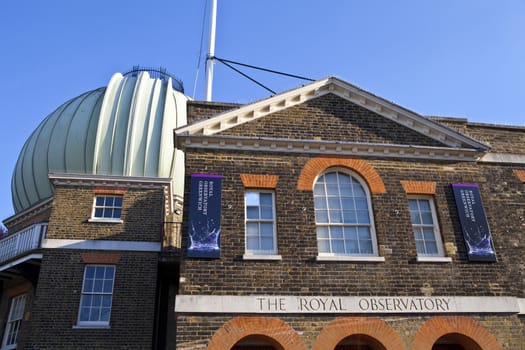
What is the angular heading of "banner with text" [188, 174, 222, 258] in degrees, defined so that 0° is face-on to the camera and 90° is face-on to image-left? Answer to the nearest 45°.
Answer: approximately 0°

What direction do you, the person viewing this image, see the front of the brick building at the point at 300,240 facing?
facing the viewer

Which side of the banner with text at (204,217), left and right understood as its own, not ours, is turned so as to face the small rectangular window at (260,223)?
left

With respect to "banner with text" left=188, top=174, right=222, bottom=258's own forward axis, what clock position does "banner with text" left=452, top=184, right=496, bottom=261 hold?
"banner with text" left=452, top=184, right=496, bottom=261 is roughly at 9 o'clock from "banner with text" left=188, top=174, right=222, bottom=258.
